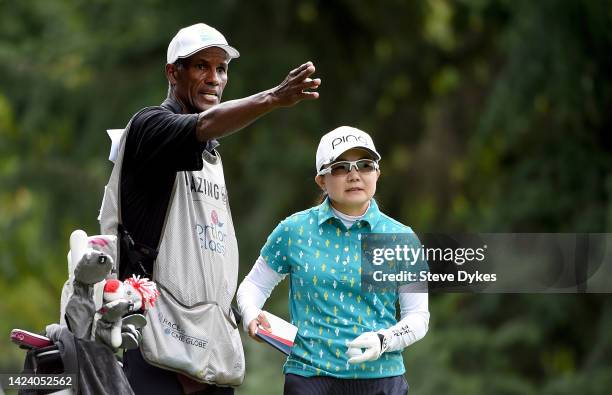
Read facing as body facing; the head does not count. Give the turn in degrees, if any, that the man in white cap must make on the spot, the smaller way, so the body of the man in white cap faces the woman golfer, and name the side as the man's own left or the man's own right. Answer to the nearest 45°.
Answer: approximately 45° to the man's own left

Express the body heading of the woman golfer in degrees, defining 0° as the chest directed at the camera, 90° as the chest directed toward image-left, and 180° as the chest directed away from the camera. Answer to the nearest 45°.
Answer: approximately 0°

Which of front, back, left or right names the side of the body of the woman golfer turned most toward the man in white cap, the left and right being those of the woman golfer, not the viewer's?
right

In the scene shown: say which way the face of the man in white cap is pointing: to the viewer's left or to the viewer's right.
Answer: to the viewer's right

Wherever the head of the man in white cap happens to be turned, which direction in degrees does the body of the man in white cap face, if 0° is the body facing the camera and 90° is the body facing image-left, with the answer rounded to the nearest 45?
approximately 315°
